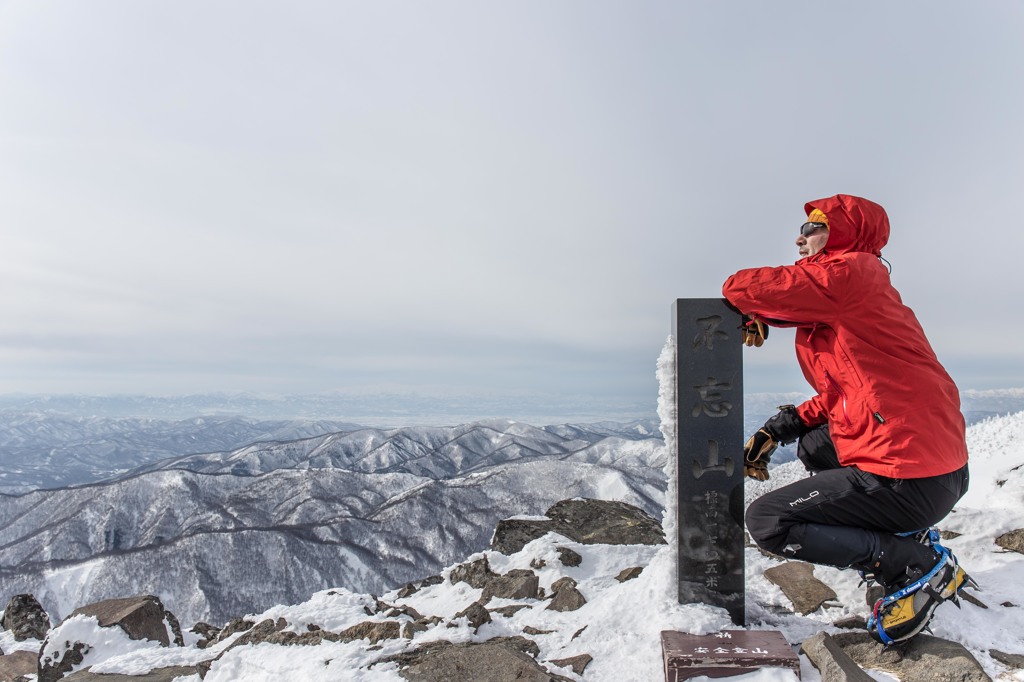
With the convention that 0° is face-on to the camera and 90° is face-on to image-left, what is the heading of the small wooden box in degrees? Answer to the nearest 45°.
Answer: approximately 0°

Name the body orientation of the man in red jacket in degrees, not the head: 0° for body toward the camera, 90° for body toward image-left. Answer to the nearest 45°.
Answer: approximately 90°

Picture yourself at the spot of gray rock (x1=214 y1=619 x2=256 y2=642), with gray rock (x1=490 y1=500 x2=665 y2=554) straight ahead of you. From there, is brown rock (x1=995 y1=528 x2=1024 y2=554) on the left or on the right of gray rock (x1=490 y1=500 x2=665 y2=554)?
right

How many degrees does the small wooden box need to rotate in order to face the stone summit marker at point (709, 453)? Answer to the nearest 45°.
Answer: approximately 180°

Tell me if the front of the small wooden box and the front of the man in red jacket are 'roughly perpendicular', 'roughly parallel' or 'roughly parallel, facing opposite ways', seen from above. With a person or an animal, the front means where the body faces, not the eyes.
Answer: roughly perpendicular

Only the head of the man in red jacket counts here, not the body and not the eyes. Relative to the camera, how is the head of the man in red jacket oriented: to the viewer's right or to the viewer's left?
to the viewer's left

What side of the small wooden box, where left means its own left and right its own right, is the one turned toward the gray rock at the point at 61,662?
right
